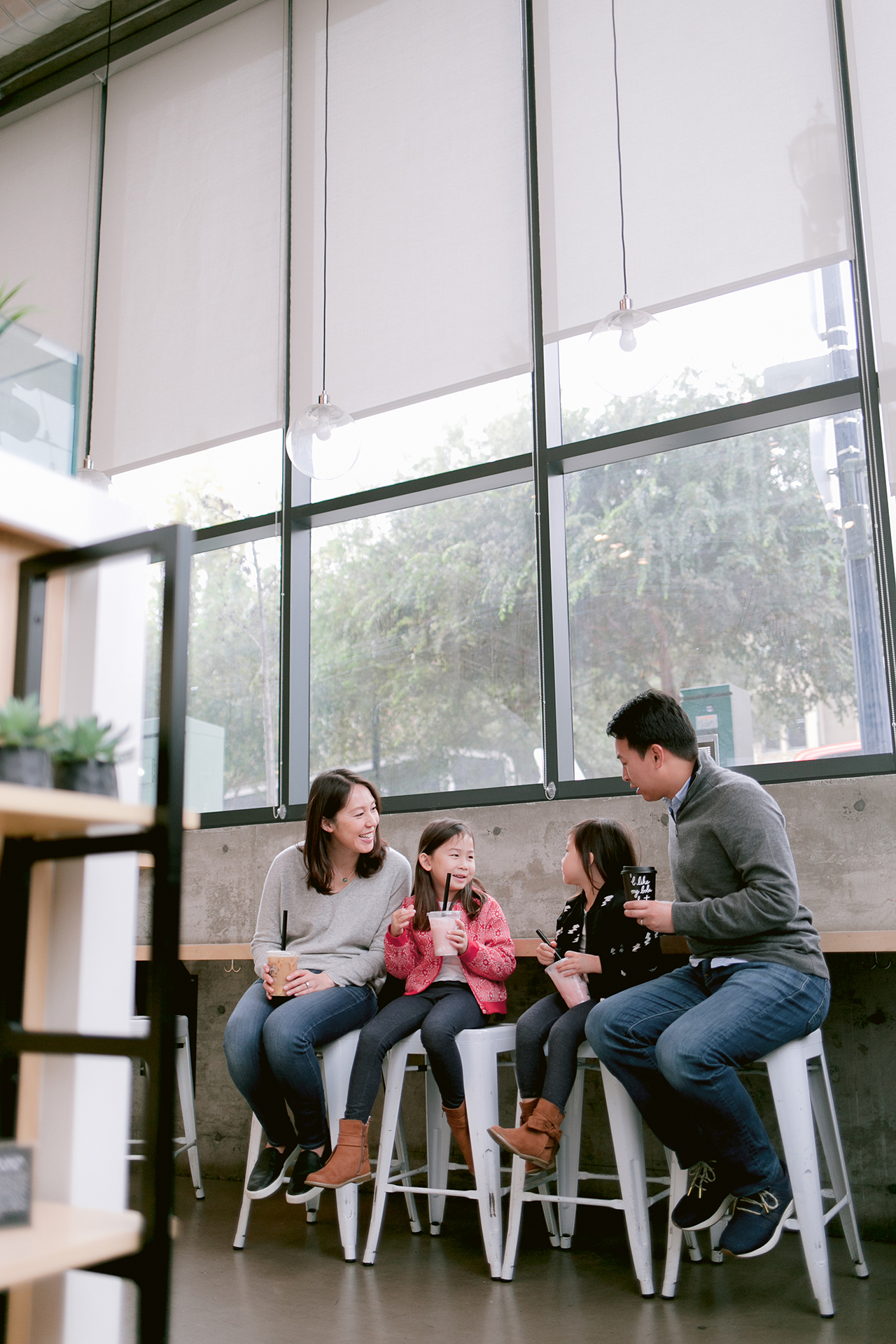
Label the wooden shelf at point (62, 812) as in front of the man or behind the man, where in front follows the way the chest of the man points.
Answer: in front

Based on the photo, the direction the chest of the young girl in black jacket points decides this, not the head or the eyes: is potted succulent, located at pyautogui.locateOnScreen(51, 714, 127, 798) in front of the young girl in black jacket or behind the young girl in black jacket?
in front

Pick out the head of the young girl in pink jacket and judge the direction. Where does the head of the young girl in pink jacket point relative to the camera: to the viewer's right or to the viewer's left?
to the viewer's right

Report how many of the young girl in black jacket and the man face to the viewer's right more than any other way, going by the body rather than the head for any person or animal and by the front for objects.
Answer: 0

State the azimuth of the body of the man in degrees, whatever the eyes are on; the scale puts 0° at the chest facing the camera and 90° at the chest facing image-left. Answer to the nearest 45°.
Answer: approximately 45°

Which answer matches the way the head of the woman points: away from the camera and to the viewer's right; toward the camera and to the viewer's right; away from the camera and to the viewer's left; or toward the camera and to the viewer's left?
toward the camera and to the viewer's right

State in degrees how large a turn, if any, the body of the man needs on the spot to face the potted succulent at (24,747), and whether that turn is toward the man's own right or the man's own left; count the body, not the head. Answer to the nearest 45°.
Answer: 0° — they already face it

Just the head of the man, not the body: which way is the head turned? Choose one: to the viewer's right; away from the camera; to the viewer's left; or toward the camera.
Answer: to the viewer's left
